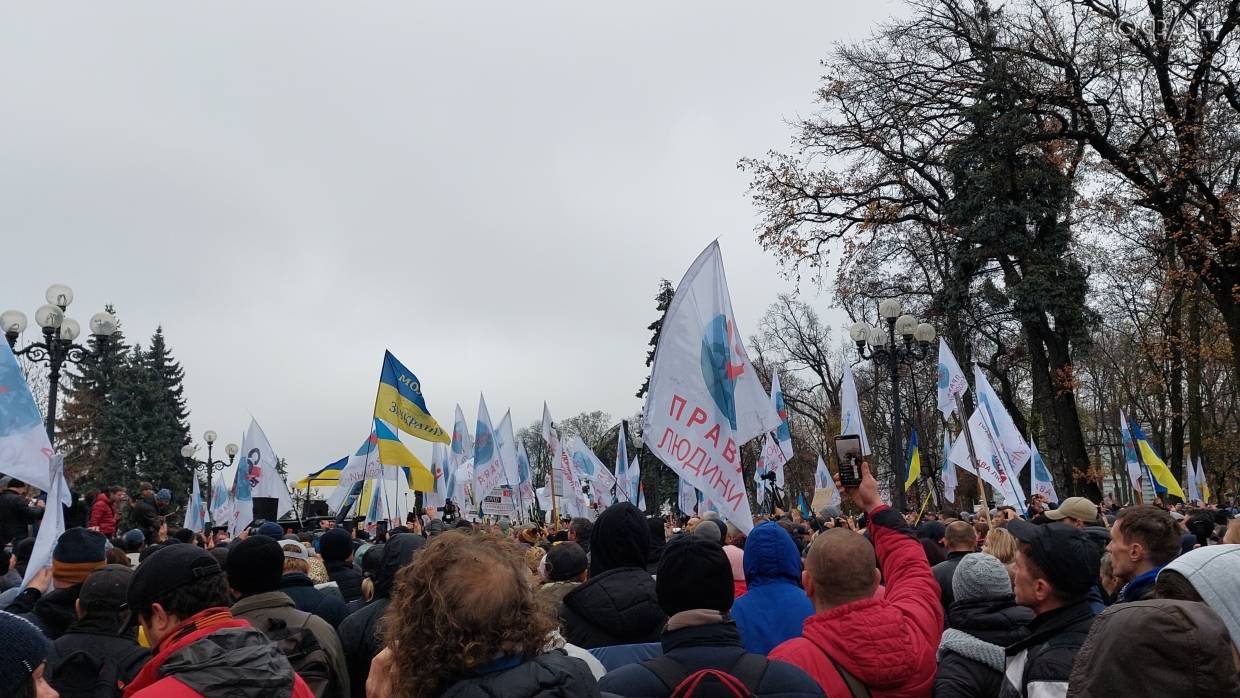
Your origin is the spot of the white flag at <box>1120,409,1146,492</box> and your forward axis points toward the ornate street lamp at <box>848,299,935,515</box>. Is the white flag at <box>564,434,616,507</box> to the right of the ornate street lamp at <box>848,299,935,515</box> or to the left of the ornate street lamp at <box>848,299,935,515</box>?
right

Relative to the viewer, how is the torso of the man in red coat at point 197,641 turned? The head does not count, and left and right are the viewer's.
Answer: facing away from the viewer and to the left of the viewer

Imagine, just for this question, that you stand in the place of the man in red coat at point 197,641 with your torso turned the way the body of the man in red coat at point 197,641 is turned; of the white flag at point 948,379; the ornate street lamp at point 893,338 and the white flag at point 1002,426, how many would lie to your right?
3

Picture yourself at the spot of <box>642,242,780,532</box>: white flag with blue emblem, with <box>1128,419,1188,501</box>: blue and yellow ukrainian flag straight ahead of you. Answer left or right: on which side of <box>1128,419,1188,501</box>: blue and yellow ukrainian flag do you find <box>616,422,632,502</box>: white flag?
left

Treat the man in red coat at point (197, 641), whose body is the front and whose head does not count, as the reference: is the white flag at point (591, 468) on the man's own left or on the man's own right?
on the man's own right

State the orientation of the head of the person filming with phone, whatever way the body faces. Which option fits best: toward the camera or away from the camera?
away from the camera
